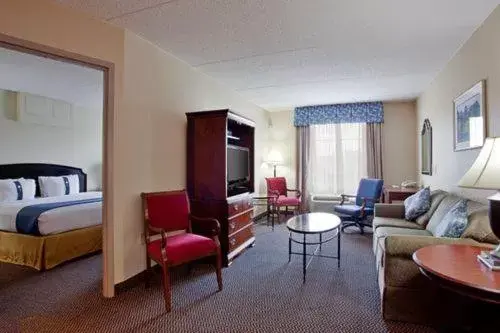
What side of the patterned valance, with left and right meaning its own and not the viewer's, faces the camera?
front

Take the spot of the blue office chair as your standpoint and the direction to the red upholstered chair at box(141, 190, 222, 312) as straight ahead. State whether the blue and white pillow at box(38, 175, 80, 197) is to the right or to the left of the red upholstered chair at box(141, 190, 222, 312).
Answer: right

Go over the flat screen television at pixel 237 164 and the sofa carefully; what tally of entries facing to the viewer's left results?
1

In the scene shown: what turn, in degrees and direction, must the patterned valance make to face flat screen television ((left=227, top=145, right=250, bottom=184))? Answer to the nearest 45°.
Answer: approximately 45° to its right

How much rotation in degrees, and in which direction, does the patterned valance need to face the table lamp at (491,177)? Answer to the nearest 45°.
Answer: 0° — it already faces it

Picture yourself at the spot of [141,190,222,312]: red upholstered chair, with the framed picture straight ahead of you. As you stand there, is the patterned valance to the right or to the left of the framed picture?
left

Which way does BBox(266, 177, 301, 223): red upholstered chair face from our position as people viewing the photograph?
facing the viewer and to the right of the viewer

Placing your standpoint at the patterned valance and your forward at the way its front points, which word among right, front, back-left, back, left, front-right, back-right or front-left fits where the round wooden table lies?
front

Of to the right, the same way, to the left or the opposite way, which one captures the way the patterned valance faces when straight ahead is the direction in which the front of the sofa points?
to the left

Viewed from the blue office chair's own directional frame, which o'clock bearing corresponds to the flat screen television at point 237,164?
The flat screen television is roughly at 12 o'clock from the blue office chair.

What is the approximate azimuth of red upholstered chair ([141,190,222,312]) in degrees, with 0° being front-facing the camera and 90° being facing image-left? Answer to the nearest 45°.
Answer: approximately 315°

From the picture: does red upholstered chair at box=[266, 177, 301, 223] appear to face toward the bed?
no

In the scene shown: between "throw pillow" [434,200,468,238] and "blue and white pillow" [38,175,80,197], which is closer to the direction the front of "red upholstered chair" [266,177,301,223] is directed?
the throw pillow

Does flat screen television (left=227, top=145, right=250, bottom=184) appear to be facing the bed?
no
